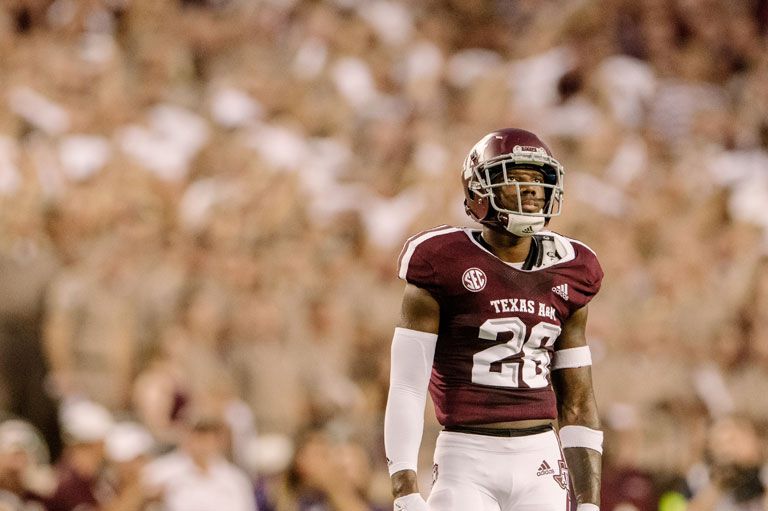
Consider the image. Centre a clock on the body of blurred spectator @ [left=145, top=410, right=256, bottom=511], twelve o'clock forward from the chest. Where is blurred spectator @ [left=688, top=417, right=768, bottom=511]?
blurred spectator @ [left=688, top=417, right=768, bottom=511] is roughly at 9 o'clock from blurred spectator @ [left=145, top=410, right=256, bottom=511].

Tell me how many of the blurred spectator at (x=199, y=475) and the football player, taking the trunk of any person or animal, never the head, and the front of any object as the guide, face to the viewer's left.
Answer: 0

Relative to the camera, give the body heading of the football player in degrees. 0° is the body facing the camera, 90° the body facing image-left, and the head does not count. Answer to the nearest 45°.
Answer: approximately 315°

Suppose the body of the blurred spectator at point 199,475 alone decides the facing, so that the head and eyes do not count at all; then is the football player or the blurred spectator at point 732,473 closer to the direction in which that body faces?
the football player

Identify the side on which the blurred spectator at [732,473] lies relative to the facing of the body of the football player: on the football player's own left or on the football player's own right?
on the football player's own left

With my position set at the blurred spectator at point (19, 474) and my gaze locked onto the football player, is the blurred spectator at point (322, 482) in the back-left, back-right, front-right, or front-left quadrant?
front-left

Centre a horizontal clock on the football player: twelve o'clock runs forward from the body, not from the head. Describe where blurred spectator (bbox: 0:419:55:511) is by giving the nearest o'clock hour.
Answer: The blurred spectator is roughly at 6 o'clock from the football player.

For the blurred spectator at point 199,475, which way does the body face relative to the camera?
toward the camera
